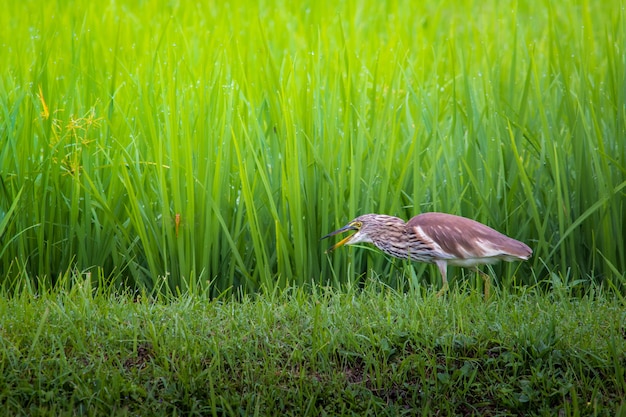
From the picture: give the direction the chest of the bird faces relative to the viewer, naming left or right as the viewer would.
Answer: facing to the left of the viewer
